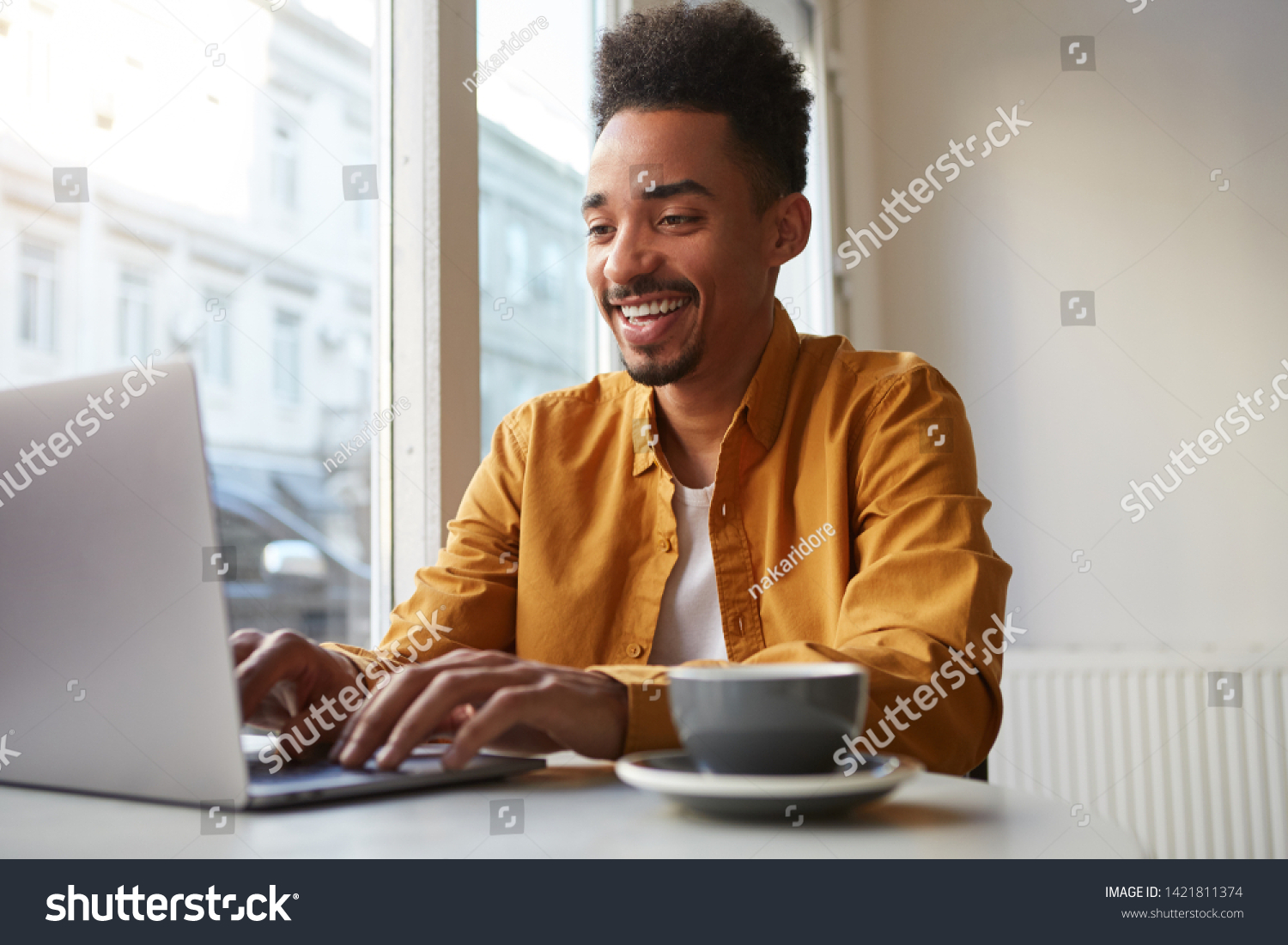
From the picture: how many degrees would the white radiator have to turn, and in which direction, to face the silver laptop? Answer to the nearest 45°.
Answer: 0° — it already faces it

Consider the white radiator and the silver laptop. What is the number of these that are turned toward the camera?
1

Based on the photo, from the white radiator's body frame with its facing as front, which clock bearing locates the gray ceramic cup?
The gray ceramic cup is roughly at 12 o'clock from the white radiator.

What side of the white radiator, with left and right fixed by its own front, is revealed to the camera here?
front

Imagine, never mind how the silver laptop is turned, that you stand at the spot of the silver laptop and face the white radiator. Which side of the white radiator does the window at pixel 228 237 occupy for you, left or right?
left

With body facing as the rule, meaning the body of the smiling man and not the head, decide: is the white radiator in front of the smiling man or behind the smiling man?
behind

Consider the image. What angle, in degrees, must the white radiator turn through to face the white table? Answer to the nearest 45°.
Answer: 0° — it already faces it

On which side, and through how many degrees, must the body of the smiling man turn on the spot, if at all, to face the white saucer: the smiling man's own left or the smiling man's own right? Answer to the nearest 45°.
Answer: approximately 45° to the smiling man's own left

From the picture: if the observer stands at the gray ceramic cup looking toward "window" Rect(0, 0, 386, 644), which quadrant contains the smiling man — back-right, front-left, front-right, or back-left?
front-right

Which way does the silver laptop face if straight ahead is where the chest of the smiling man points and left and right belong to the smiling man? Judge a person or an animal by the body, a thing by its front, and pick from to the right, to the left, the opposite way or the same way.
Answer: the opposite way

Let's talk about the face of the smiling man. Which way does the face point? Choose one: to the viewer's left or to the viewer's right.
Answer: to the viewer's left

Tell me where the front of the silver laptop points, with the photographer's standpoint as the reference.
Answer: facing away from the viewer and to the right of the viewer

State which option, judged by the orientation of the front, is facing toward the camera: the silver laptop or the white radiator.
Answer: the white radiator
